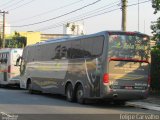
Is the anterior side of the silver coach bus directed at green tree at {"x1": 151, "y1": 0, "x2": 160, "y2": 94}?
no

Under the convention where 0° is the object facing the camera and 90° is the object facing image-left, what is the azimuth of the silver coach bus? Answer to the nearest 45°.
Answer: approximately 135°

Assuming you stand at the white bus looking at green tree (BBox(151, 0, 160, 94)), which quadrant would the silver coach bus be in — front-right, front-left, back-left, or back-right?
front-right

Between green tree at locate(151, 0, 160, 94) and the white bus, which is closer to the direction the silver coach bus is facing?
the white bus

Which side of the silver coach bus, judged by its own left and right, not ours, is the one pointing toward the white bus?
front
